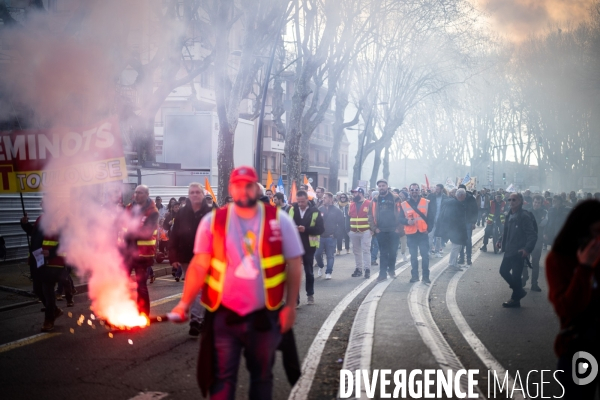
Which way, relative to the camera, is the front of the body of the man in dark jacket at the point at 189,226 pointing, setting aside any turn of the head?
toward the camera

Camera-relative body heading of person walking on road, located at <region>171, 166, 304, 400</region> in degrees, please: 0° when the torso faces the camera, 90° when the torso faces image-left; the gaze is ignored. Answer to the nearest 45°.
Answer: approximately 0°

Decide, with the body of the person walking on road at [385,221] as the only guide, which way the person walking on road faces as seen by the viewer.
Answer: toward the camera

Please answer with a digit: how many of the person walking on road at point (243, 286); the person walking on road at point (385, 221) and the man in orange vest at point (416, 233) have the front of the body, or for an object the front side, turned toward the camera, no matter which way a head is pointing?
3

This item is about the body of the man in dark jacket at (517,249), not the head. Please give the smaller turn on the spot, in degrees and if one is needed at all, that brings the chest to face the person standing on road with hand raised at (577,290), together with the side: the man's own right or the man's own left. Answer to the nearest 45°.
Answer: approximately 45° to the man's own left

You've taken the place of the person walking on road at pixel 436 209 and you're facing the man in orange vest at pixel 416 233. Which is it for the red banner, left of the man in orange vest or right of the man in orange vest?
right
